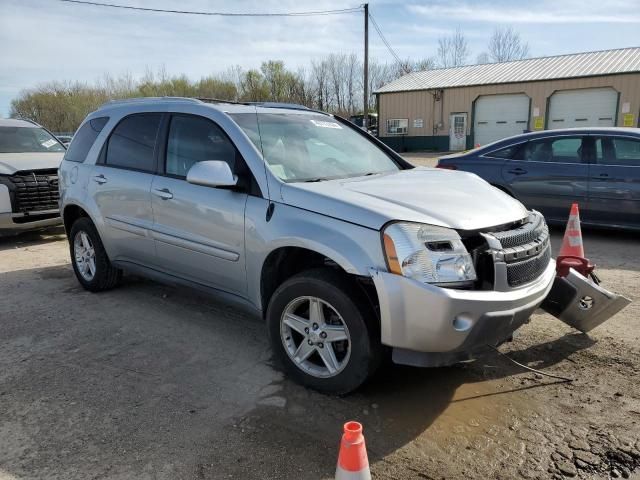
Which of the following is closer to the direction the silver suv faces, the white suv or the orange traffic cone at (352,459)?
the orange traffic cone

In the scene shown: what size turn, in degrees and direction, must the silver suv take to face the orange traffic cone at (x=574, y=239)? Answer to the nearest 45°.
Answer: approximately 90° to its left

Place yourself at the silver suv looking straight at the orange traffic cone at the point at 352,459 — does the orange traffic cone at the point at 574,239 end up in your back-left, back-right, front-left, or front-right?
back-left

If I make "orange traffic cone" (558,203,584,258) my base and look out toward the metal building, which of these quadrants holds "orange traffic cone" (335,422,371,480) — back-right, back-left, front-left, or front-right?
back-left

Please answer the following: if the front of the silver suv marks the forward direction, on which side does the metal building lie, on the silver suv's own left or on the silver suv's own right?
on the silver suv's own left

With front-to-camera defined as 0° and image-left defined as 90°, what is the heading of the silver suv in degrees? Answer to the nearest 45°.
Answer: approximately 315°

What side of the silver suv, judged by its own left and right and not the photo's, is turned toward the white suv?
back

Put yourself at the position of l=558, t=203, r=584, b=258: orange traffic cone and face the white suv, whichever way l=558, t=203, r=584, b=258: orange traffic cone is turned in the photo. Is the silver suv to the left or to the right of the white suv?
left

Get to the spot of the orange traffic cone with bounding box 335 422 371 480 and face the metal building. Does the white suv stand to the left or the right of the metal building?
left

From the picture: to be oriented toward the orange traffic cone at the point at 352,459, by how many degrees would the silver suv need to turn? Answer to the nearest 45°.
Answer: approximately 45° to its right
